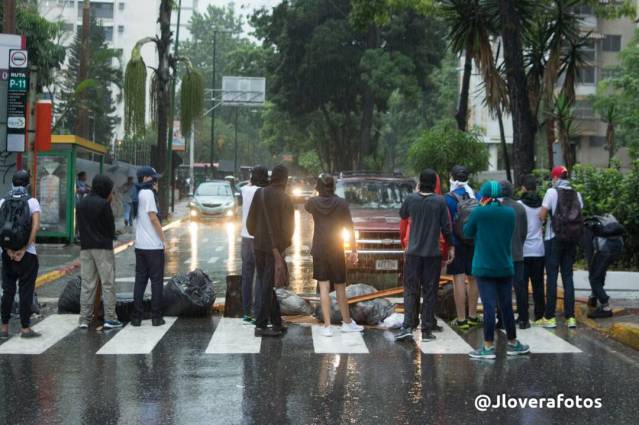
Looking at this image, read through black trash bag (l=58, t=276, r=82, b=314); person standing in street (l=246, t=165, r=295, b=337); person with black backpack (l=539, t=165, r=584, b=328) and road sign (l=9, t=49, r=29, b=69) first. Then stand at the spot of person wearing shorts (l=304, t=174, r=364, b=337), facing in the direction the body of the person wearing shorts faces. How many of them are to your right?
1

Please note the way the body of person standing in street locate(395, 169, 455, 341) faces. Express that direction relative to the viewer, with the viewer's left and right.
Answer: facing away from the viewer

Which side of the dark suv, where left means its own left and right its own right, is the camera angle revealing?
front

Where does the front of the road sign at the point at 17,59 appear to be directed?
toward the camera

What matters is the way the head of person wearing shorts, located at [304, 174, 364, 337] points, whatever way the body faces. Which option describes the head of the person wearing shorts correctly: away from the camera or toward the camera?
away from the camera

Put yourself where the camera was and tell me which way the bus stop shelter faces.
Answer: facing to the right of the viewer

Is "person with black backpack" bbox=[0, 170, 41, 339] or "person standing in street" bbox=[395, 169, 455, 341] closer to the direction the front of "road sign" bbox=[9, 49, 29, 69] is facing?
the person with black backpack

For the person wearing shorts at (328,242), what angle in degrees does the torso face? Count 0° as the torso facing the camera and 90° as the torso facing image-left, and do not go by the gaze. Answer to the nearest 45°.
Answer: approximately 180°

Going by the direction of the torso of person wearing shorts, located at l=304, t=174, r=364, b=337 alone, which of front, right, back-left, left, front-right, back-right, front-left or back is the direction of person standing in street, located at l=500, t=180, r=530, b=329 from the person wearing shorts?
right

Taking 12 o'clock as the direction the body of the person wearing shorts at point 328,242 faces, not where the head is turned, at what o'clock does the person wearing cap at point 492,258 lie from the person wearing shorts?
The person wearing cap is roughly at 4 o'clock from the person wearing shorts.

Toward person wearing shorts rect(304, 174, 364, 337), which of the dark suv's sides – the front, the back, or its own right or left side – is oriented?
front

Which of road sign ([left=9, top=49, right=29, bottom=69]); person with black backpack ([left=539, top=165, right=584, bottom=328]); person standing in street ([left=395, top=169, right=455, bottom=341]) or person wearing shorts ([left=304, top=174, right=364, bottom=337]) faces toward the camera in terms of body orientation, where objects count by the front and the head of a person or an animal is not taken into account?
the road sign

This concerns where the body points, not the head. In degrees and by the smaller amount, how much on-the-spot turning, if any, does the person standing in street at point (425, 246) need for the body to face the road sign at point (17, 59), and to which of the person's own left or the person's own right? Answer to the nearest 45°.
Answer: approximately 45° to the person's own left

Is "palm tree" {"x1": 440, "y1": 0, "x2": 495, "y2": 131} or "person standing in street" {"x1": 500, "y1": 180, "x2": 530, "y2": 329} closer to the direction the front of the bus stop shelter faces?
the palm tree

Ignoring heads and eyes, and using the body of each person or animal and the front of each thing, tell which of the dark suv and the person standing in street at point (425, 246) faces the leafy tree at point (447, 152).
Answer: the person standing in street

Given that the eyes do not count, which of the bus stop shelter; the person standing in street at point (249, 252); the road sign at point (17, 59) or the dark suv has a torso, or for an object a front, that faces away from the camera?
the person standing in street

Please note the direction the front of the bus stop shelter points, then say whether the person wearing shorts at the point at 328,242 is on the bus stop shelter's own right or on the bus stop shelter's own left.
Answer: on the bus stop shelter's own right

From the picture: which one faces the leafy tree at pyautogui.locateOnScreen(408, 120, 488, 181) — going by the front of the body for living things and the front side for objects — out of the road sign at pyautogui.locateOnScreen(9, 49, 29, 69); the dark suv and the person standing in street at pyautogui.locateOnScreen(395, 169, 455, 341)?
the person standing in street

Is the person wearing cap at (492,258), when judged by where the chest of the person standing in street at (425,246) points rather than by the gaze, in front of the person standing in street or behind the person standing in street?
behind

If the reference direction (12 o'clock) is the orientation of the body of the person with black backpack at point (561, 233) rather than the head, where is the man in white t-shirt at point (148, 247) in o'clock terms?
The man in white t-shirt is roughly at 10 o'clock from the person with black backpack.
